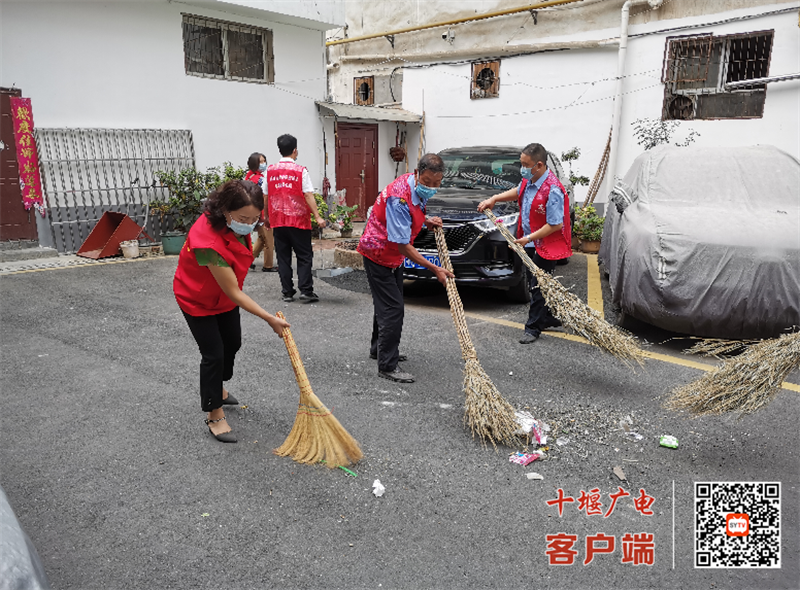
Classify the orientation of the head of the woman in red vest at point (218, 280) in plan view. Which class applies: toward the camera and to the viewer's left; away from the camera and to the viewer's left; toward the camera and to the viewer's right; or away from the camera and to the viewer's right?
toward the camera and to the viewer's right

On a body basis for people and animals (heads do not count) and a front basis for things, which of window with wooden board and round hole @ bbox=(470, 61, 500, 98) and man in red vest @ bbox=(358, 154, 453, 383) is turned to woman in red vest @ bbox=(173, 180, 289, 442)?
the window with wooden board and round hole

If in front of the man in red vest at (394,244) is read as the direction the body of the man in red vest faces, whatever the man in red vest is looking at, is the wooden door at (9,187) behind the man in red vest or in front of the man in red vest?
behind

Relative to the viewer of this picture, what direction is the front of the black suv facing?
facing the viewer and to the left of the viewer

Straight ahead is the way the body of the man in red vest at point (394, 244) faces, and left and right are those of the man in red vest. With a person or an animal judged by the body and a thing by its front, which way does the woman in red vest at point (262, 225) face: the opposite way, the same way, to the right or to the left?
the same way

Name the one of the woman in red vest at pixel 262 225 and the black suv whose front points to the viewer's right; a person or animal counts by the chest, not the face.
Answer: the woman in red vest

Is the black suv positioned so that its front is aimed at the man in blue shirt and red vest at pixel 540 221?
no

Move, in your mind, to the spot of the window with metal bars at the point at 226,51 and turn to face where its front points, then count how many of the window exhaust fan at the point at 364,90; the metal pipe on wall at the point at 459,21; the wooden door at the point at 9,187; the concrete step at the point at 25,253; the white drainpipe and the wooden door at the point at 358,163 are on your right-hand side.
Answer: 2

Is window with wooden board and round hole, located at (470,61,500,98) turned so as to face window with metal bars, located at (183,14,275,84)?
no

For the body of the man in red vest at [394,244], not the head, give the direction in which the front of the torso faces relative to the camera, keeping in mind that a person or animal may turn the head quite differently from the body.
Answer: to the viewer's right

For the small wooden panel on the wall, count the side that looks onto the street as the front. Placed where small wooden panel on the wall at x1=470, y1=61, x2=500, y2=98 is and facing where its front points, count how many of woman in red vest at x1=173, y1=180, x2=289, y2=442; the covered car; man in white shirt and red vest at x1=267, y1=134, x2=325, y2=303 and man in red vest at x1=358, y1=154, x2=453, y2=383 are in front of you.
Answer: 4

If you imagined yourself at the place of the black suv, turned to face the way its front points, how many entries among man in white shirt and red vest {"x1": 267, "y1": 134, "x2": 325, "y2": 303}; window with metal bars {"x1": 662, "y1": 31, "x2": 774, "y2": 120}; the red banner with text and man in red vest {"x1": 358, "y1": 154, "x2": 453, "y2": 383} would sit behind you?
1

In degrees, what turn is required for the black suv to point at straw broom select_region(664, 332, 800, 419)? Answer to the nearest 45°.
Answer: approximately 90° to its left

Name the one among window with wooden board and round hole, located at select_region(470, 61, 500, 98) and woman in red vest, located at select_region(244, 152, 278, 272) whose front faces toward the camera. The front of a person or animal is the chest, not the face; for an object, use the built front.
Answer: the window with wooden board and round hole
